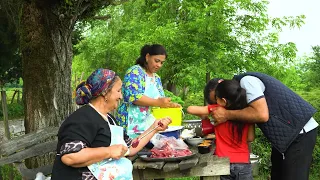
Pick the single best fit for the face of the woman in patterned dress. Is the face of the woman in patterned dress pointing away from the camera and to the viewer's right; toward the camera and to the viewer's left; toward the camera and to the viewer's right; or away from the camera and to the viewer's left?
toward the camera and to the viewer's right

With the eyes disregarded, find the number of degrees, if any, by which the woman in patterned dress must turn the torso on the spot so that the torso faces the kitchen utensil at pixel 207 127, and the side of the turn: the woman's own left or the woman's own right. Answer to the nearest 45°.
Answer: approximately 45° to the woman's own left

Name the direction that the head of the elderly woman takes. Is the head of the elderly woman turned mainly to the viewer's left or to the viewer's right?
to the viewer's right

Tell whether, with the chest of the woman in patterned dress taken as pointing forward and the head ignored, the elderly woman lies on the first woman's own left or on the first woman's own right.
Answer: on the first woman's own right

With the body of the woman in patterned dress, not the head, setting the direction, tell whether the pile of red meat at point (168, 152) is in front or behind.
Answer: in front

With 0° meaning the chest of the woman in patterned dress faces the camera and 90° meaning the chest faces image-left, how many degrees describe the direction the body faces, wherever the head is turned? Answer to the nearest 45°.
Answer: approximately 315°
